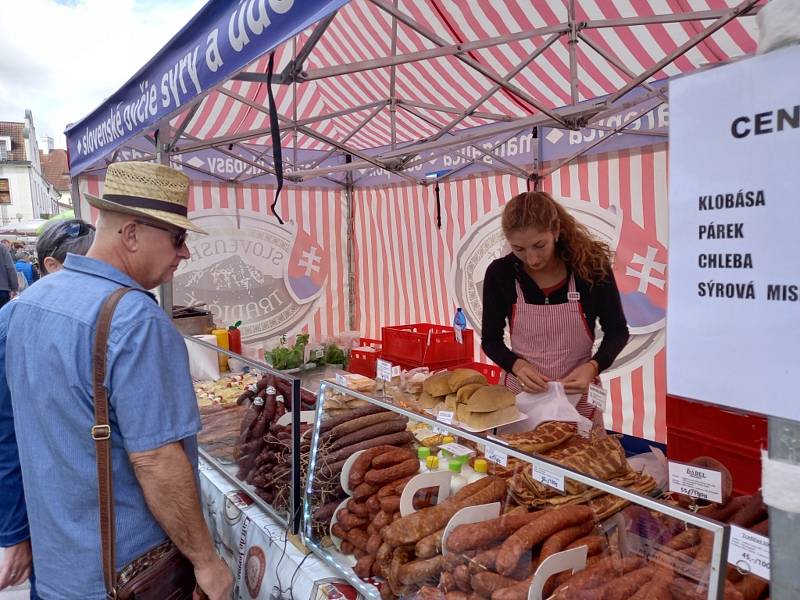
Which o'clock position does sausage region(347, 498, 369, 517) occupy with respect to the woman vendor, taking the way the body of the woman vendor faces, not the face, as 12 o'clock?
The sausage is roughly at 1 o'clock from the woman vendor.

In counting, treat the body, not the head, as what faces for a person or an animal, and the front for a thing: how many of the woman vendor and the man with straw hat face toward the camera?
1

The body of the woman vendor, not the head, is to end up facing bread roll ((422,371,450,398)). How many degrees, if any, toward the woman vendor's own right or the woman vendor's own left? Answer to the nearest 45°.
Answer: approximately 45° to the woman vendor's own right

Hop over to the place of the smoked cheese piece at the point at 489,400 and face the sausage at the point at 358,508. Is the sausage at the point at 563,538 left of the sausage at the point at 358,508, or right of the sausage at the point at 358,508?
left

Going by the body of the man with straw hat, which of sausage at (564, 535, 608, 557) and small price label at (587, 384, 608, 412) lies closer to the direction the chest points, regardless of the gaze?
the small price label

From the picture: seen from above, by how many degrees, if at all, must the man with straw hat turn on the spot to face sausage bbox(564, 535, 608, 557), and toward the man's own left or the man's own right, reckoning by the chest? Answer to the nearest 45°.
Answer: approximately 90° to the man's own right

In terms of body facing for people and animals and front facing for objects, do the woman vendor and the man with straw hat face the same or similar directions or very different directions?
very different directions

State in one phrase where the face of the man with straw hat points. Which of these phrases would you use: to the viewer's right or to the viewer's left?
to the viewer's right

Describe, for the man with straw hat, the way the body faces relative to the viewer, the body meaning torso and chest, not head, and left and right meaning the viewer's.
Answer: facing away from the viewer and to the right of the viewer

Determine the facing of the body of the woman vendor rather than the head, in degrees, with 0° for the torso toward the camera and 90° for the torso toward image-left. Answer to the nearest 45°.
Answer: approximately 0°

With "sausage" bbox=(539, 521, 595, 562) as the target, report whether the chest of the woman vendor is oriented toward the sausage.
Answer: yes

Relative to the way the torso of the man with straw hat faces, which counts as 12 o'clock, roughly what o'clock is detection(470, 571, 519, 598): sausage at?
The sausage is roughly at 3 o'clock from the man with straw hat.
